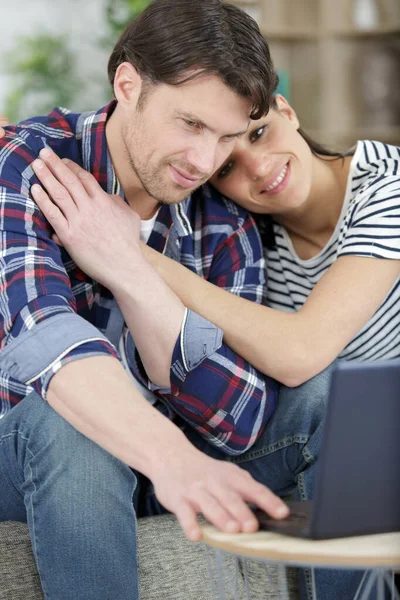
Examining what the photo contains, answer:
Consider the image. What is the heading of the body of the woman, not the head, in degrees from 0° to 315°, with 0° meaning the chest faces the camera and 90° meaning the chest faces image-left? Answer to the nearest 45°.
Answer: approximately 45°

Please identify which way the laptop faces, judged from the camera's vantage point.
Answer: facing away from the viewer and to the left of the viewer

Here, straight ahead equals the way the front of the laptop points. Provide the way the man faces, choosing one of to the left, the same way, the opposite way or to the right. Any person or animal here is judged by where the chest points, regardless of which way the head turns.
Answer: the opposite way

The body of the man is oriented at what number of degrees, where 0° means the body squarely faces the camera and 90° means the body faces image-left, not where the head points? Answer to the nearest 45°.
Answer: approximately 315°

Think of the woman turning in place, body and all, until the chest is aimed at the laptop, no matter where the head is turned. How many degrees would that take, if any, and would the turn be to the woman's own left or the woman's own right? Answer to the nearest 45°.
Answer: approximately 45° to the woman's own left

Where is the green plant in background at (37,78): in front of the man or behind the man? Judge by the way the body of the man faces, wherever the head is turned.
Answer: behind

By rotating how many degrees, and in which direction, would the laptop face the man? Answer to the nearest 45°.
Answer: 0° — it already faces them
